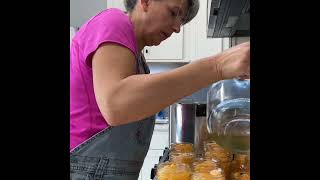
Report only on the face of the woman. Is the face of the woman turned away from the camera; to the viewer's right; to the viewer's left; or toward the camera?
to the viewer's right

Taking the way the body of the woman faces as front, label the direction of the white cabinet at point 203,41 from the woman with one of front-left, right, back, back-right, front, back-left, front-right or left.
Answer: left

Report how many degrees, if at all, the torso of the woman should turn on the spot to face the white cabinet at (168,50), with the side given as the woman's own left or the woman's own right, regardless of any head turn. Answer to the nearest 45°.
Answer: approximately 90° to the woman's own left

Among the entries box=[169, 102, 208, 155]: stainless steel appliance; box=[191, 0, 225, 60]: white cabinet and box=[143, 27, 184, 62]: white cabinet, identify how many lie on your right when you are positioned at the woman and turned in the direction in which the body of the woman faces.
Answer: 0

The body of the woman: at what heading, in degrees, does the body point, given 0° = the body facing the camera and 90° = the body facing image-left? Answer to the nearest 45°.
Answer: approximately 270°

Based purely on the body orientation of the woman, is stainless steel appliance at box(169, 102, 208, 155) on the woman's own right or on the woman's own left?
on the woman's own left
